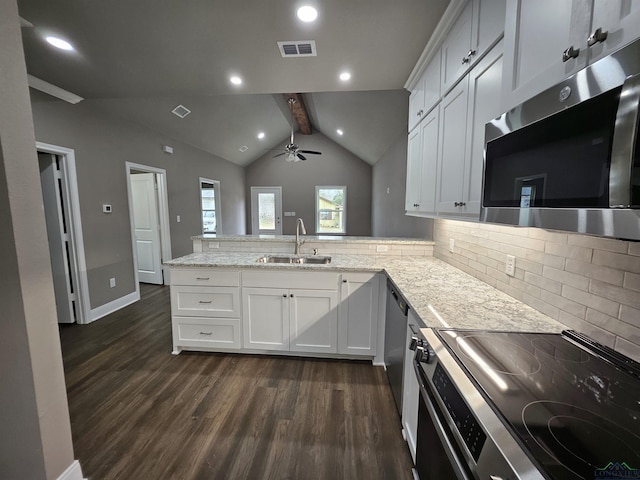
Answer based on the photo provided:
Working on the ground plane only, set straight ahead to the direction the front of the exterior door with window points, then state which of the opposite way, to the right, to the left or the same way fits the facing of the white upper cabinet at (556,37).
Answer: to the right

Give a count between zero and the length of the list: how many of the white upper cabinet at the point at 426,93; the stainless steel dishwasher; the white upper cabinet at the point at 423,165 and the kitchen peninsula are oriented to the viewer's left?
3

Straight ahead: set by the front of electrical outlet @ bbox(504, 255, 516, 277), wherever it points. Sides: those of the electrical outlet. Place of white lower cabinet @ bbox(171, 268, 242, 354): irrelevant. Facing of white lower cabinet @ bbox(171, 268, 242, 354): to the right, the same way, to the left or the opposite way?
to the left

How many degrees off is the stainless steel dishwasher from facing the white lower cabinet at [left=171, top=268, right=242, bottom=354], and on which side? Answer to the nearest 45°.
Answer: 0° — it already faces it

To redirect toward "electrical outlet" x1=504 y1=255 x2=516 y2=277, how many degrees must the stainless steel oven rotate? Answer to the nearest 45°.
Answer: approximately 135° to its right

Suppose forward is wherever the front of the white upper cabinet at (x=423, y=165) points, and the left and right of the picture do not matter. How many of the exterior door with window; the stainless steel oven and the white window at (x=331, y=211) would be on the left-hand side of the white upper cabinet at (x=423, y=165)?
1

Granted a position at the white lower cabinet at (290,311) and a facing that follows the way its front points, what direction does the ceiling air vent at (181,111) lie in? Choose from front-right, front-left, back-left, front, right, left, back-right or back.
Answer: back-right

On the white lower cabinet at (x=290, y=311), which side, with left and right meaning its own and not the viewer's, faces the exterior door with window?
back

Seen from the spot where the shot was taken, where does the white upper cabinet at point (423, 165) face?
facing to the left of the viewer

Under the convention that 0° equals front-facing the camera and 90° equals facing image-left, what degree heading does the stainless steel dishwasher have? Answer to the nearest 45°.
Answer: approximately 90°

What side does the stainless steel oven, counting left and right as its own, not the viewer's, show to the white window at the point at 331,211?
right

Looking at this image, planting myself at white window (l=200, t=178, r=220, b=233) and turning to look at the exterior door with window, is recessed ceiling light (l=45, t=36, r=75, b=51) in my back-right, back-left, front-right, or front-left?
back-right

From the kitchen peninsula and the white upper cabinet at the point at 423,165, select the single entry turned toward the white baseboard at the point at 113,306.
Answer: the white upper cabinet

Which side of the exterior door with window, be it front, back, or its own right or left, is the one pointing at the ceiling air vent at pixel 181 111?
front
